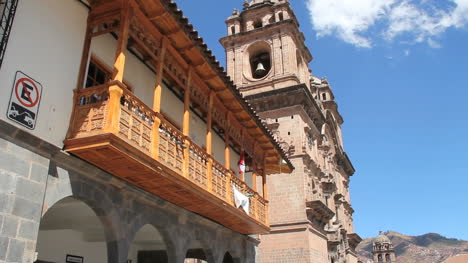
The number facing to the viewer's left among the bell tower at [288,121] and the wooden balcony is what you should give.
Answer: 0

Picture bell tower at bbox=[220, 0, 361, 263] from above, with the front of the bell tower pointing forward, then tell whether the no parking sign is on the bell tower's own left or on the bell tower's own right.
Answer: on the bell tower's own right

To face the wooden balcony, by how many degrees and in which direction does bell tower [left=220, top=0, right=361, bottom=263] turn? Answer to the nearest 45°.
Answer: approximately 90° to its right

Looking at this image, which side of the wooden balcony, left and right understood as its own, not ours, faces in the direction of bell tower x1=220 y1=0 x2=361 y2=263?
left

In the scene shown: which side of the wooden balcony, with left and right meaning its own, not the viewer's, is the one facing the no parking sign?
right

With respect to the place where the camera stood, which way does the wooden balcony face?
facing the viewer and to the right of the viewer

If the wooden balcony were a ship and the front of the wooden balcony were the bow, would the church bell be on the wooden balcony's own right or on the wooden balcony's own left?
on the wooden balcony's own left
